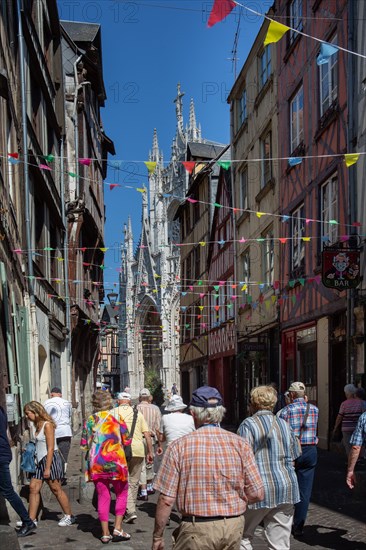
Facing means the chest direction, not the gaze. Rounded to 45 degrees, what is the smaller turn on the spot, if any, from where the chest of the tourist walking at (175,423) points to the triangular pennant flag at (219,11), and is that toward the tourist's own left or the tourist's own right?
approximately 180°

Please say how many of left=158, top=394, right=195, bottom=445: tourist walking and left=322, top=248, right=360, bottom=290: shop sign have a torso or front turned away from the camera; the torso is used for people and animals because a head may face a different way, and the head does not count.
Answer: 1

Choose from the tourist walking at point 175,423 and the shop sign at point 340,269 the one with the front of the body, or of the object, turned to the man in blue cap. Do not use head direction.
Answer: the shop sign

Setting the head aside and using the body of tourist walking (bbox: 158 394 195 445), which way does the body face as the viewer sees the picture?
away from the camera

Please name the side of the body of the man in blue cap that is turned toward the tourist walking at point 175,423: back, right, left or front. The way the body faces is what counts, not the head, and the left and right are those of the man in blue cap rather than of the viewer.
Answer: front

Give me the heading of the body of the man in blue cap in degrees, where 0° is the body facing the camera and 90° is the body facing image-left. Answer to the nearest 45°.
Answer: approximately 180°

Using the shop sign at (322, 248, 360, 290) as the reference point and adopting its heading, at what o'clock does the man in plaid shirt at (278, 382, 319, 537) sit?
The man in plaid shirt is roughly at 12 o'clock from the shop sign.

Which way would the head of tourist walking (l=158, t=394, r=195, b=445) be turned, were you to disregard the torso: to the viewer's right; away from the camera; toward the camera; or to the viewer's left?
away from the camera

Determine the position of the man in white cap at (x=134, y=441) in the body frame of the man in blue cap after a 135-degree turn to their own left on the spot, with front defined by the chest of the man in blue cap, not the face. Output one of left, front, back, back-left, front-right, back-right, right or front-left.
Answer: back-right

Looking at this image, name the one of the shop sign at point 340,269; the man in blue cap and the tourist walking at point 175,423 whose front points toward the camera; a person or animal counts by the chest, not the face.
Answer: the shop sign

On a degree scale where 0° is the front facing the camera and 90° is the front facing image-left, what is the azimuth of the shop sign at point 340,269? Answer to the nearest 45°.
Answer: approximately 0°

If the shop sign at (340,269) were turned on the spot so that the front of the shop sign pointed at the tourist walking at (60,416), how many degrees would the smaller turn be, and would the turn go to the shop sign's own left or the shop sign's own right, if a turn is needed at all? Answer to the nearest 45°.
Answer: approximately 45° to the shop sign's own right

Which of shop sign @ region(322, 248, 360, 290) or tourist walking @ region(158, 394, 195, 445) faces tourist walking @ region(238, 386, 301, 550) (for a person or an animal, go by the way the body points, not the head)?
the shop sign

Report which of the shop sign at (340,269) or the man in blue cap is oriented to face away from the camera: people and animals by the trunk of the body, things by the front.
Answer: the man in blue cap

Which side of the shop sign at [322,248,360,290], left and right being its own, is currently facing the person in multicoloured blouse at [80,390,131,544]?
front

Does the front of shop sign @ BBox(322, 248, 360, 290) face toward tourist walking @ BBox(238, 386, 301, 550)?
yes

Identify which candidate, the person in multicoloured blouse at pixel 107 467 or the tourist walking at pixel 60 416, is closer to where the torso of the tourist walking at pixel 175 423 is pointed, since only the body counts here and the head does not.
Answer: the tourist walking
